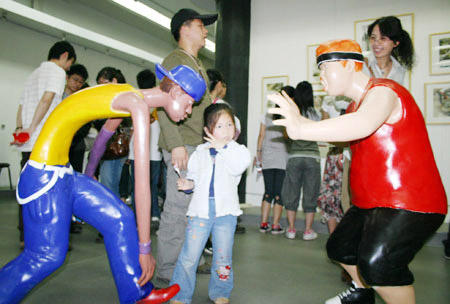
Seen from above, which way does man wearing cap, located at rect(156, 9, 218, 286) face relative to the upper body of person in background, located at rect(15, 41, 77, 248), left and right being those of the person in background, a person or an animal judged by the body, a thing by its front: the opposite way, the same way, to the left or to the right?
to the right

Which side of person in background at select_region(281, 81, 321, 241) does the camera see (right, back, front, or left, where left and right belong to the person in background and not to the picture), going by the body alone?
back

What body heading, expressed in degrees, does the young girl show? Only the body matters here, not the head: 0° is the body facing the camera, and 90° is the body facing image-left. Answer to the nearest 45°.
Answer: approximately 0°

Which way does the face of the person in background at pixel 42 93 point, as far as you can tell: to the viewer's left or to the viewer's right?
to the viewer's right
